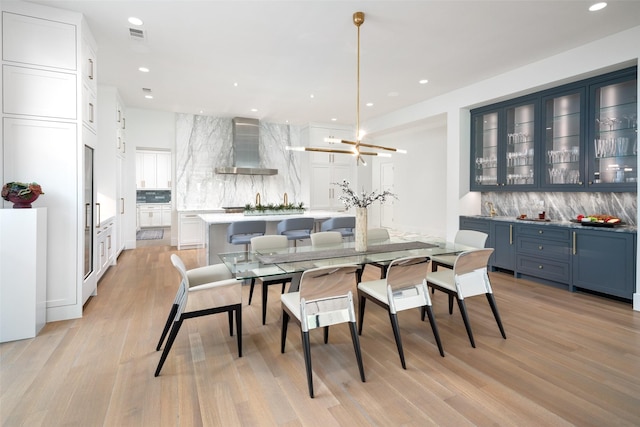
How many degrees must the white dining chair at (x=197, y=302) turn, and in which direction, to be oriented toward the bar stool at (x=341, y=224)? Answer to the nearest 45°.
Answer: approximately 45° to its left

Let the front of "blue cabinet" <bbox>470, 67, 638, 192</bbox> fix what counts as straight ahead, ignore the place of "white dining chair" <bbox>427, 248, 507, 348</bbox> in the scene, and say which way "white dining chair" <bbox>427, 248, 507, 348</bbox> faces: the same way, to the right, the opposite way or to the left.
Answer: to the right

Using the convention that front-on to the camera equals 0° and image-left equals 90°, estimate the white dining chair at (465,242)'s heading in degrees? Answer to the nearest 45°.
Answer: approximately 45°

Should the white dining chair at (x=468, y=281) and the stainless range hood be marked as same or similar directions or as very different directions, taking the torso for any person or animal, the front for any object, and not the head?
very different directions

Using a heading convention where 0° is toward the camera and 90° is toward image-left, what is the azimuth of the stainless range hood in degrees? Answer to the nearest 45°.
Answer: approximately 0°

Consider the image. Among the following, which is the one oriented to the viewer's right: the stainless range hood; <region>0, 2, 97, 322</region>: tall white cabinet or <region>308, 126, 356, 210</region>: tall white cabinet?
<region>0, 2, 97, 322</region>: tall white cabinet

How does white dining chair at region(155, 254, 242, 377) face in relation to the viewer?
to the viewer's right

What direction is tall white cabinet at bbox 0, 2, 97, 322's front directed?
to the viewer's right

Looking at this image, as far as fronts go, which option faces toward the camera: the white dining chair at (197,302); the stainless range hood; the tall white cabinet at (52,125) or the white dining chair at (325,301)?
the stainless range hood

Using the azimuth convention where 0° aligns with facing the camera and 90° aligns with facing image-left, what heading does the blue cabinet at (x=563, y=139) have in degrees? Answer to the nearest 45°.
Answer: approximately 45°

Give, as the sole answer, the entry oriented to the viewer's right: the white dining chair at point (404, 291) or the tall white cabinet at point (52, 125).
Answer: the tall white cabinet
